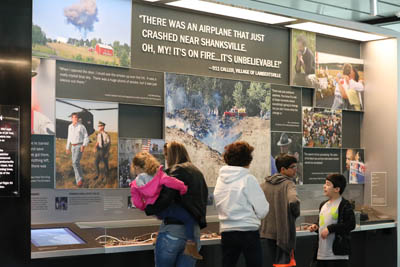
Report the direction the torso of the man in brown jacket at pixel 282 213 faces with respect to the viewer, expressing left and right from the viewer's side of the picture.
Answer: facing away from the viewer and to the right of the viewer

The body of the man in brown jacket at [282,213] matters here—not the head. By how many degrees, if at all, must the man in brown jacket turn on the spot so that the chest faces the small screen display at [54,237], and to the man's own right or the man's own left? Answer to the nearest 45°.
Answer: approximately 135° to the man's own left
